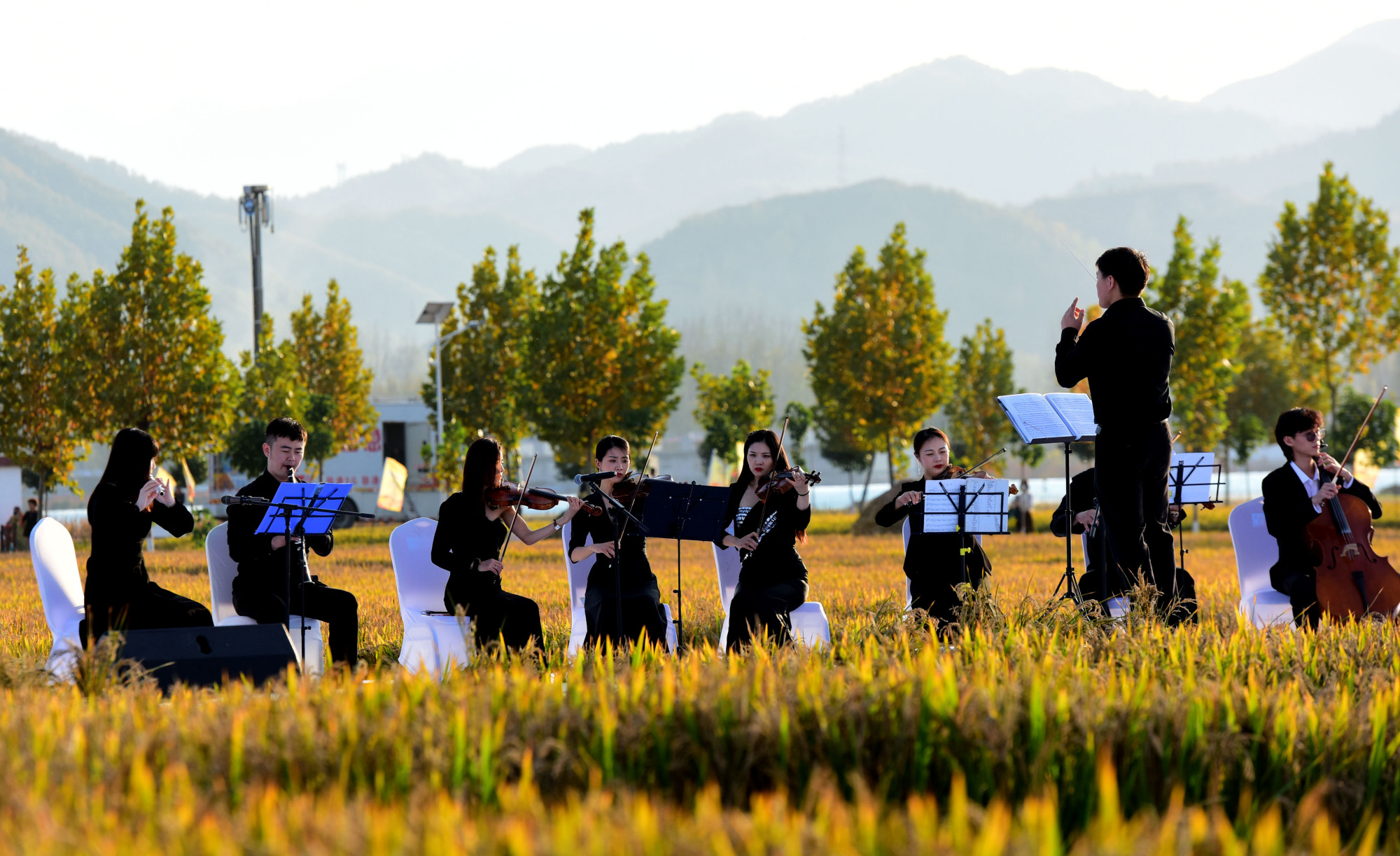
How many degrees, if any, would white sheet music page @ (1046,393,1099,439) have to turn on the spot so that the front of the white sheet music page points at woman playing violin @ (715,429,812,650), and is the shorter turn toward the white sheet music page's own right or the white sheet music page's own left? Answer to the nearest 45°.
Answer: approximately 135° to the white sheet music page's own right

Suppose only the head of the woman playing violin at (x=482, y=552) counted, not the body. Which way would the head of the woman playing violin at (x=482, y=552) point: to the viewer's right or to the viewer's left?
to the viewer's right

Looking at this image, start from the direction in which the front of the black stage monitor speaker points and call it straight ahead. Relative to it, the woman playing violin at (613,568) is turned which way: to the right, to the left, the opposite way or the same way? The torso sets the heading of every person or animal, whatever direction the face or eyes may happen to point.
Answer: the opposite way

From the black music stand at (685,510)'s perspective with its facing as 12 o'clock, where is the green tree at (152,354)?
The green tree is roughly at 11 o'clock from the black music stand.

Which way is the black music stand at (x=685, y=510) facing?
away from the camera

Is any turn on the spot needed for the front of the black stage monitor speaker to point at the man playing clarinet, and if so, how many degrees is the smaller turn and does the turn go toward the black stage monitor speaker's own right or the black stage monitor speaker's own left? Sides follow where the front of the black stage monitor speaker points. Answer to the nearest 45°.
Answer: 0° — it already faces them

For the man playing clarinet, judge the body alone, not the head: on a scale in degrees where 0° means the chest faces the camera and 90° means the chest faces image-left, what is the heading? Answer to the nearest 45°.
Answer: approximately 315°

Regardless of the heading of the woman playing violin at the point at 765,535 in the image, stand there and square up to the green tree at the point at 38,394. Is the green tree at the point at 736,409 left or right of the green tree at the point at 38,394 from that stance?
right
